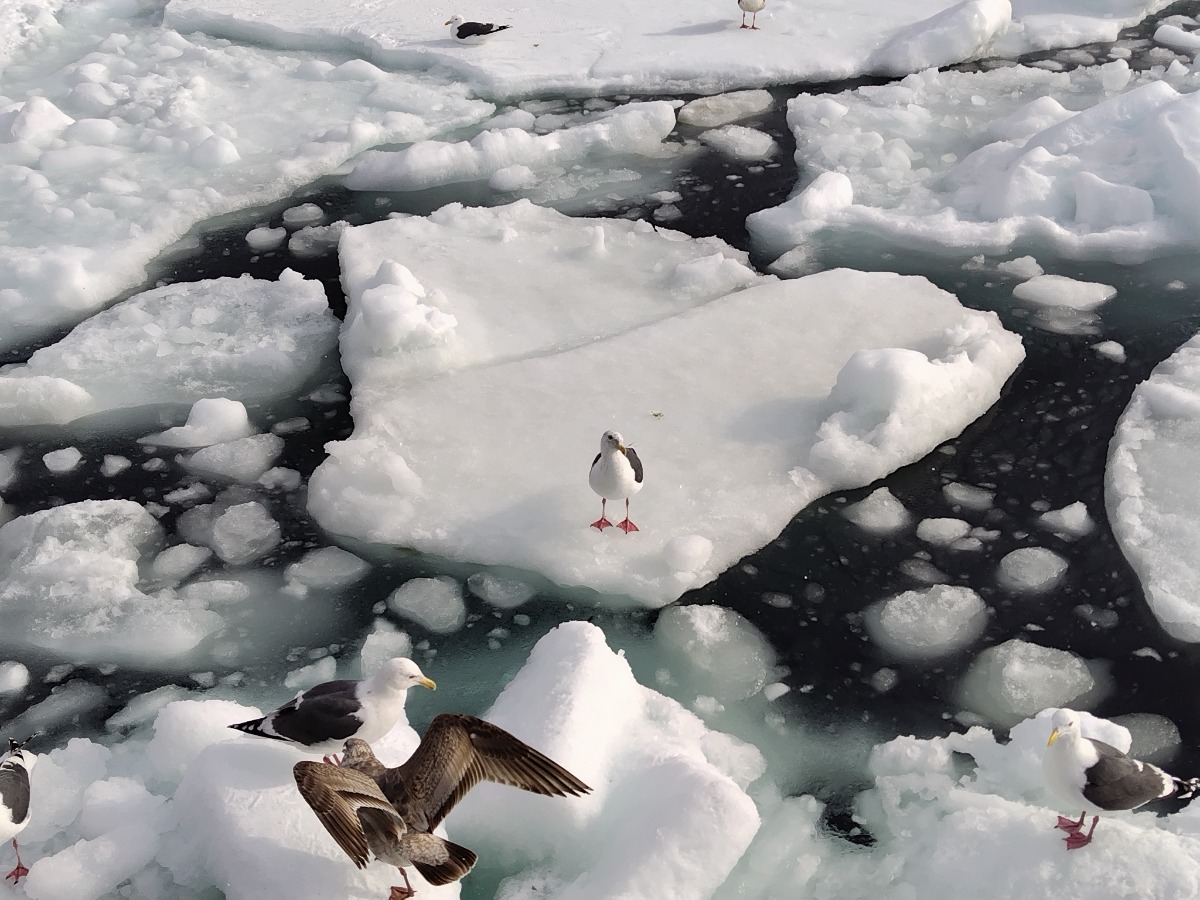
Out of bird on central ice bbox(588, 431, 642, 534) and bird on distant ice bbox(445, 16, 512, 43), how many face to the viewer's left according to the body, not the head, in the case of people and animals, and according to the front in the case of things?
1

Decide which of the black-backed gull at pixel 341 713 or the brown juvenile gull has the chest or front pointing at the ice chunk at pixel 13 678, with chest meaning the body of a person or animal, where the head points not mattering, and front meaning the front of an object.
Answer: the brown juvenile gull

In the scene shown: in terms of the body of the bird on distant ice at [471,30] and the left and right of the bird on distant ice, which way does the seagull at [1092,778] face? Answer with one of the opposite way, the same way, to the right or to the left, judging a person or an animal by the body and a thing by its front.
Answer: the same way

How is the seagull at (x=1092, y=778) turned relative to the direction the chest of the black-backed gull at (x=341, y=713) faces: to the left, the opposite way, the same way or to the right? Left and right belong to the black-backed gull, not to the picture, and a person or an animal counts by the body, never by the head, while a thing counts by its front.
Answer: the opposite way

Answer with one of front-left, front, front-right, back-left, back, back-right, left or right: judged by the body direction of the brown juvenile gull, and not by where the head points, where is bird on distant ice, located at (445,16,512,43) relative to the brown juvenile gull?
front-right

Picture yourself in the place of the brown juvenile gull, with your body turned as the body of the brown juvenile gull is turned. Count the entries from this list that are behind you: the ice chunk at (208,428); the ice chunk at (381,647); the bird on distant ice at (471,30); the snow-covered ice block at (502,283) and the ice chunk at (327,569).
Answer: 0

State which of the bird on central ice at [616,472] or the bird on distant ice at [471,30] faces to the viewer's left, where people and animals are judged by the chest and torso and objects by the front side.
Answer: the bird on distant ice at [471,30]

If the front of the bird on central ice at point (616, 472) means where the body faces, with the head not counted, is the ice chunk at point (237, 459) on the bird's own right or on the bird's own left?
on the bird's own right

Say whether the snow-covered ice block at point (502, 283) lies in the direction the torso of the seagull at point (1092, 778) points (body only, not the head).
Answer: no

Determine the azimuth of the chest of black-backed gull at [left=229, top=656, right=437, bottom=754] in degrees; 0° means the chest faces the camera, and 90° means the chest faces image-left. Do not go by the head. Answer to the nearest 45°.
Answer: approximately 270°

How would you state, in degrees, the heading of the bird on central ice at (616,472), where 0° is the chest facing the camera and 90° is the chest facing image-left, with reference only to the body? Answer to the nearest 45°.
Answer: approximately 0°

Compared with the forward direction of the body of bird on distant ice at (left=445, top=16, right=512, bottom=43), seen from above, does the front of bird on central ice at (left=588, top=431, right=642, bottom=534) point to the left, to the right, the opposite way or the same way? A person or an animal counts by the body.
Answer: to the left

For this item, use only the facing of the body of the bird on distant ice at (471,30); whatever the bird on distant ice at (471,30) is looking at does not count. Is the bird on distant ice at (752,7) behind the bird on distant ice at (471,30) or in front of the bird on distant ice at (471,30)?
behind

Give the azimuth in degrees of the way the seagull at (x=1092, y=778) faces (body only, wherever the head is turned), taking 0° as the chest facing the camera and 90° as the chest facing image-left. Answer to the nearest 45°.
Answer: approximately 45°

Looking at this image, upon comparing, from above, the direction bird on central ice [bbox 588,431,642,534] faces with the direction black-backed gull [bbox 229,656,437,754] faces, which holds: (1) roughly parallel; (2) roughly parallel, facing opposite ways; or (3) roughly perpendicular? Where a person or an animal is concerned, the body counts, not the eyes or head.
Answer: roughly perpendicular

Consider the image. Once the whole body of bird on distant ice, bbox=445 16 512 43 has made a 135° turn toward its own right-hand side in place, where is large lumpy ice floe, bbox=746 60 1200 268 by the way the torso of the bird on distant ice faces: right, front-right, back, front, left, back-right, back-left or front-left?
right

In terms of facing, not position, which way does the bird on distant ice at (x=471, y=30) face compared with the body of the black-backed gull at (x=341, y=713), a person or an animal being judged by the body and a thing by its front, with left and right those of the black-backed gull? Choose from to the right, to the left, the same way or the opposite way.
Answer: the opposite way

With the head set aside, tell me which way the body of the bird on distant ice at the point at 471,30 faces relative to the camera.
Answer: to the viewer's left

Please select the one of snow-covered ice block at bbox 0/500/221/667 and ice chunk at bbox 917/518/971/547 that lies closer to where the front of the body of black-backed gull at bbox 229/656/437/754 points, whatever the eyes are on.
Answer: the ice chunk

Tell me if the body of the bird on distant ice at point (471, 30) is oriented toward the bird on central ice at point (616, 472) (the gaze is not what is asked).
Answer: no
